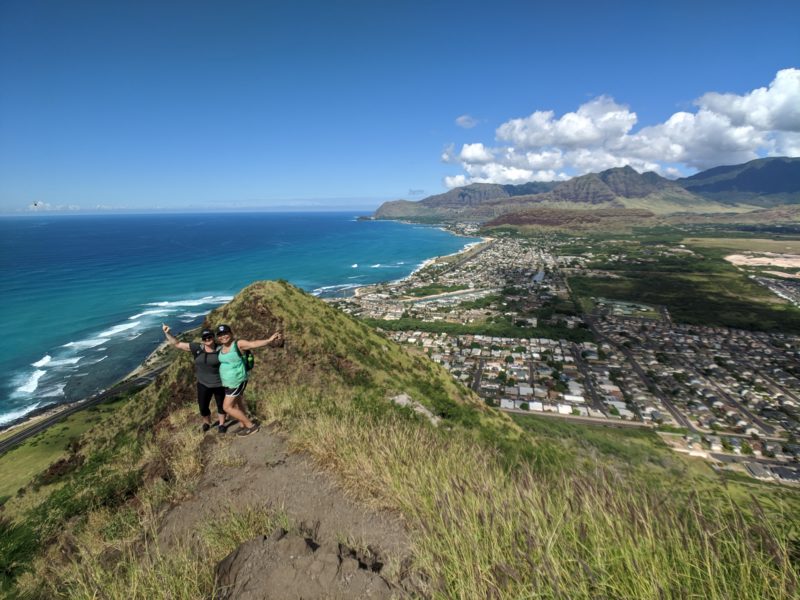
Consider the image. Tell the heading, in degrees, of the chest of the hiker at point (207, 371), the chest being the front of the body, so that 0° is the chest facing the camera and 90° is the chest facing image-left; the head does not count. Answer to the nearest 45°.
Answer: approximately 0°
